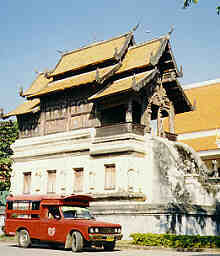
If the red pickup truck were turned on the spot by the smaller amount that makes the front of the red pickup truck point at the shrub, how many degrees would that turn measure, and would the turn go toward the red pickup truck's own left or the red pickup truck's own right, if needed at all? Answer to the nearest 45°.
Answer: approximately 45° to the red pickup truck's own left

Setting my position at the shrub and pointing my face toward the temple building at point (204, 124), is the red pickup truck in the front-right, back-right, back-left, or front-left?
back-left

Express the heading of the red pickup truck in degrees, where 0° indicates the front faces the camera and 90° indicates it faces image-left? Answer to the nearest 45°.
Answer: approximately 315°

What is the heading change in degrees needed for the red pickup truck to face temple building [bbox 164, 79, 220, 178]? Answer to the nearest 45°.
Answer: approximately 90° to its left

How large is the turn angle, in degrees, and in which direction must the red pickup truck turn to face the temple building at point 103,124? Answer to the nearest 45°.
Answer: approximately 135° to its left

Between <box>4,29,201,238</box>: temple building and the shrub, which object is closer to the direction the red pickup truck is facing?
the shrub

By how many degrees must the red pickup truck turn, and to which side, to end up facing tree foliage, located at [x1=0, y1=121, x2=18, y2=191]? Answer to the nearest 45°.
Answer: approximately 135° to its left

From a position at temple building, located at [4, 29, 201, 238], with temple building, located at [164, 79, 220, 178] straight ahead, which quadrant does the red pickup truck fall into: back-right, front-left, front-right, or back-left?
back-right
